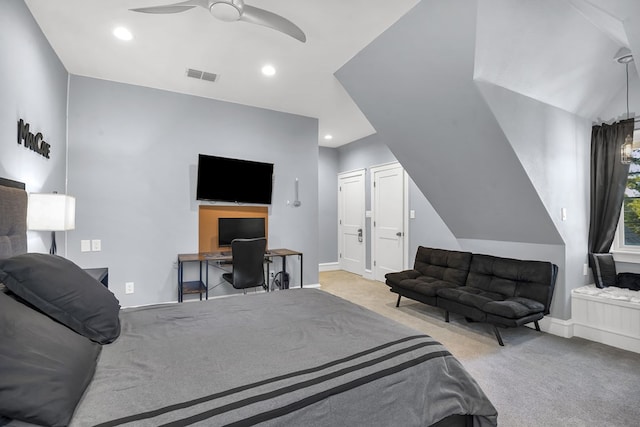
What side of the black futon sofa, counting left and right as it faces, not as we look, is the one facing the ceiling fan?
front

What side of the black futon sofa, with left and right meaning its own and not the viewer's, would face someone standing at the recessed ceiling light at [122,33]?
front

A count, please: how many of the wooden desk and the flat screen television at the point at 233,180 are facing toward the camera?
2

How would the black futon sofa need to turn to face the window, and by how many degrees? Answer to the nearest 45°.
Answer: approximately 180°

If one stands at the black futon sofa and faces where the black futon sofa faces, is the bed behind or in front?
in front

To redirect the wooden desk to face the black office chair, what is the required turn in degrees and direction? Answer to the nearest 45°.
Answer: approximately 45° to its left

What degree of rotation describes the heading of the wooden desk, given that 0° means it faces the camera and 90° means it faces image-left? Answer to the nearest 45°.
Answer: approximately 0°

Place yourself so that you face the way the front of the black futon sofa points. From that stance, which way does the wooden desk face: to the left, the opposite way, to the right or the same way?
to the left

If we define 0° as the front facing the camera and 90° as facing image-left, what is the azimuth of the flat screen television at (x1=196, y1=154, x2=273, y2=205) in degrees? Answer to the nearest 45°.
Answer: approximately 0°

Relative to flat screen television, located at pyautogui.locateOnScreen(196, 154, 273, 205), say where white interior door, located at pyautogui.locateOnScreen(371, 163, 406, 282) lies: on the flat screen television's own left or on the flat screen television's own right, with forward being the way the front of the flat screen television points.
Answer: on the flat screen television's own left

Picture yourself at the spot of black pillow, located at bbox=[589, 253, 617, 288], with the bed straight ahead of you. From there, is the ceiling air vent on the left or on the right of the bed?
right
